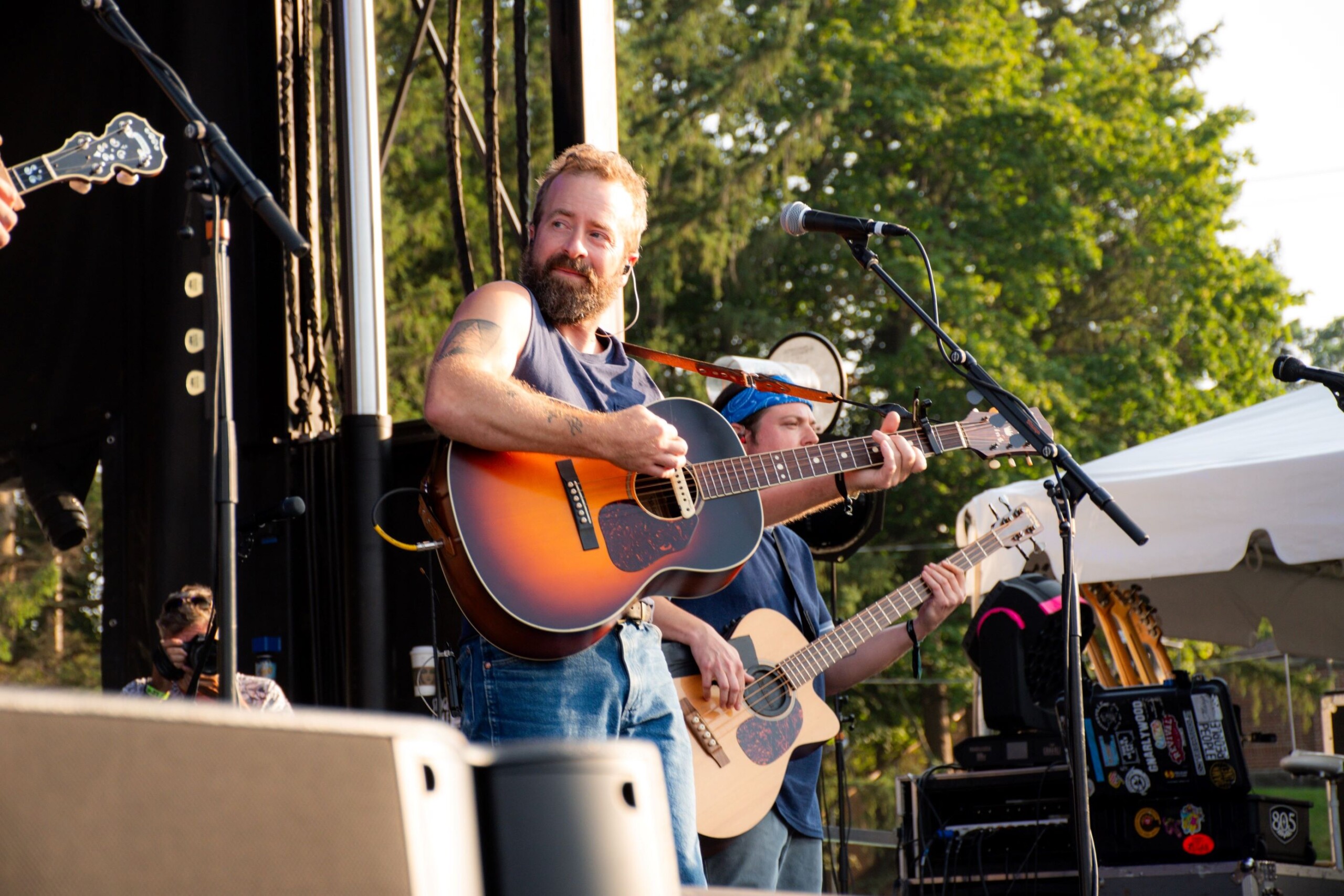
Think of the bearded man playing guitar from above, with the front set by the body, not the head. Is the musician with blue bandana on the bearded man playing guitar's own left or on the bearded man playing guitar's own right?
on the bearded man playing guitar's own left

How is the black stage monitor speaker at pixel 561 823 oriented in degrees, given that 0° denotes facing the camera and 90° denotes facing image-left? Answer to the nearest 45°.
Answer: approximately 180°

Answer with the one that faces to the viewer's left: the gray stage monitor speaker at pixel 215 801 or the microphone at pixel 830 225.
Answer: the microphone

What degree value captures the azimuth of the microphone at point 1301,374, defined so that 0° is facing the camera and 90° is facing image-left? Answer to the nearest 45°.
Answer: approximately 90°

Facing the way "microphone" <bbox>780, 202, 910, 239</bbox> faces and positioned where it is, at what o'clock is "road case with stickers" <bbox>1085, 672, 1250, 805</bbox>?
The road case with stickers is roughly at 4 o'clock from the microphone.

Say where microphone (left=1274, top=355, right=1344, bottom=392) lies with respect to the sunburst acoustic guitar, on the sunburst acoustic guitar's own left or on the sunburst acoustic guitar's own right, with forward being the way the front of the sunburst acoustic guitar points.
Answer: on the sunburst acoustic guitar's own left

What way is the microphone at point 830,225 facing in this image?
to the viewer's left
